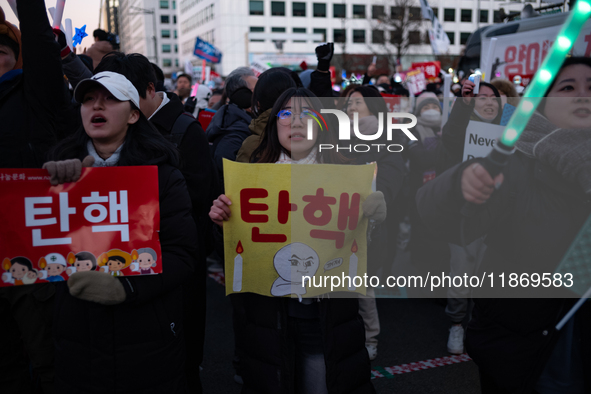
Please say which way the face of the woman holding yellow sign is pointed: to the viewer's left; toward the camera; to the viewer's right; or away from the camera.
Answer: toward the camera

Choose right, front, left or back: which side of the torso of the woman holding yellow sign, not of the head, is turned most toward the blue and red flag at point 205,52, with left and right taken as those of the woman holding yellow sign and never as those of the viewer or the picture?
back

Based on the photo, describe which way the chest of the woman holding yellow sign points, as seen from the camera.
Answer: toward the camera
